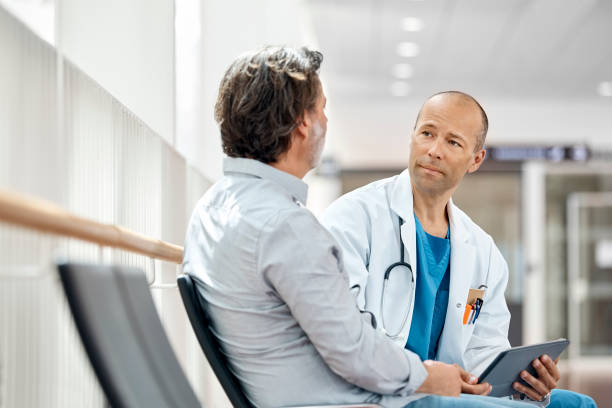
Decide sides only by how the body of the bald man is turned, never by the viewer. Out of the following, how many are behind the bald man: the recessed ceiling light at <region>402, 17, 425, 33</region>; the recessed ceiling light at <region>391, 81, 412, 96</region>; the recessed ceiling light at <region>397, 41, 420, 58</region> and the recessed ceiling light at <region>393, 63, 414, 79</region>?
4

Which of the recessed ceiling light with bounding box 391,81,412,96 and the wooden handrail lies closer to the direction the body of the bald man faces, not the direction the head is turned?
the wooden handrail

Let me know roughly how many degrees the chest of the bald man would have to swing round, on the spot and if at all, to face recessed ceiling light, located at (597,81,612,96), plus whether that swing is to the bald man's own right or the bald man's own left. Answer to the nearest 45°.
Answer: approximately 180°

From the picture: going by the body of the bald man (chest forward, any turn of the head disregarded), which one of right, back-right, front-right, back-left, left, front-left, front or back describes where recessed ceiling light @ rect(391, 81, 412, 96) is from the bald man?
back

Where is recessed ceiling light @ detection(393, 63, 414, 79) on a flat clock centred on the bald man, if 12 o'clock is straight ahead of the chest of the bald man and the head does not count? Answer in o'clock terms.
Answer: The recessed ceiling light is roughly at 6 o'clock from the bald man.

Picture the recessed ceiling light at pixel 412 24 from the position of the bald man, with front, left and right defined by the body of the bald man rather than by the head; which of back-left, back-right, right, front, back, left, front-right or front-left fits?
back

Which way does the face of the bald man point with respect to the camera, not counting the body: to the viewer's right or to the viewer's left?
to the viewer's left

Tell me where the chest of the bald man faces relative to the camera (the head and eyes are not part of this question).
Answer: toward the camera

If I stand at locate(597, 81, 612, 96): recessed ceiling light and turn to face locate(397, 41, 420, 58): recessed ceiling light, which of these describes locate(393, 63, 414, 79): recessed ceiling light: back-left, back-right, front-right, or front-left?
front-right

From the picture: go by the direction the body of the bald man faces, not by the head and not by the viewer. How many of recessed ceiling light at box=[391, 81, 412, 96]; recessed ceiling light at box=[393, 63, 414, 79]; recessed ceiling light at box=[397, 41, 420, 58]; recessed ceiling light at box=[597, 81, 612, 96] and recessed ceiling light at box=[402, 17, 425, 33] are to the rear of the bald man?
5

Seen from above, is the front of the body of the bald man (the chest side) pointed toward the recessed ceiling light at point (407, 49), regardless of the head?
no
